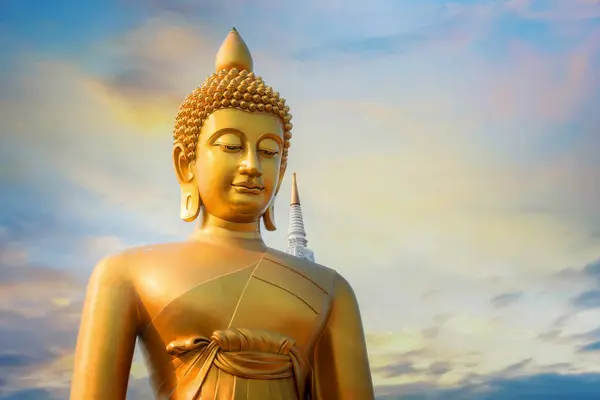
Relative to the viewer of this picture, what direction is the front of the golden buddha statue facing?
facing the viewer and to the right of the viewer

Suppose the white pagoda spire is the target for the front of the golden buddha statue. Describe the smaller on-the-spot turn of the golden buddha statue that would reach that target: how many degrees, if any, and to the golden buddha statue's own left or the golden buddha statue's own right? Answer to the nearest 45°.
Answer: approximately 135° to the golden buddha statue's own left
